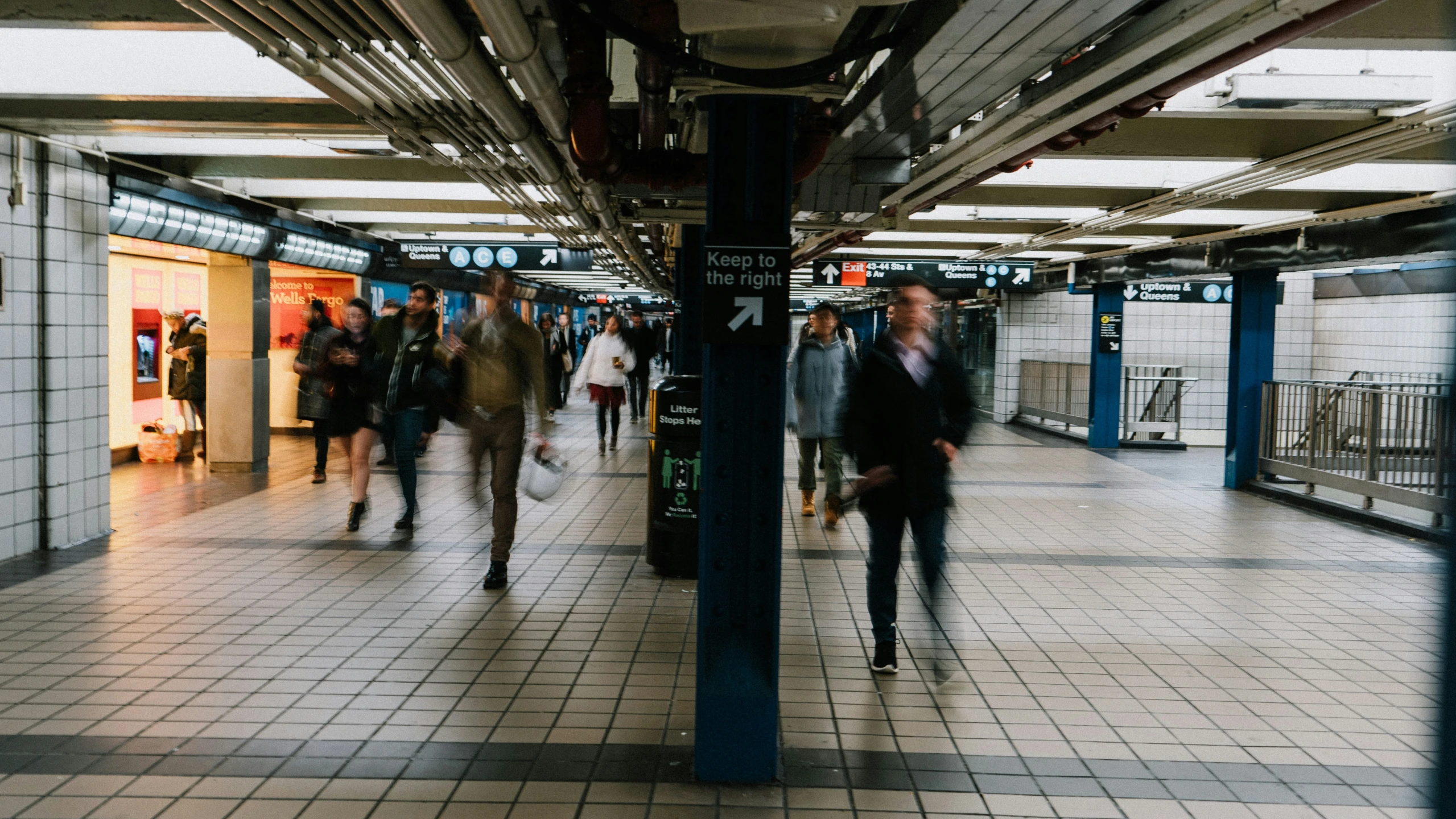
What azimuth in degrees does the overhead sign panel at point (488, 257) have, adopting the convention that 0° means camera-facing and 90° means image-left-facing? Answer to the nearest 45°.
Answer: approximately 0°

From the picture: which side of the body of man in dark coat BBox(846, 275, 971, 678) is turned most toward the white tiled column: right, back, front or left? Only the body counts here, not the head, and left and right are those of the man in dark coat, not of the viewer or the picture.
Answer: right

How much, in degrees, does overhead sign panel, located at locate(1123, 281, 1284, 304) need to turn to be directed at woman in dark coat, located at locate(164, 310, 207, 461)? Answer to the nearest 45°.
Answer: approximately 45° to its right

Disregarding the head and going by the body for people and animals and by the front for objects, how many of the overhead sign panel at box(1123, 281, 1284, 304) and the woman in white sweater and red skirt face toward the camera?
2

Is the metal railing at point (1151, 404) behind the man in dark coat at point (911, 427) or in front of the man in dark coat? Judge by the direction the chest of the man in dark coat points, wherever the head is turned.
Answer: behind

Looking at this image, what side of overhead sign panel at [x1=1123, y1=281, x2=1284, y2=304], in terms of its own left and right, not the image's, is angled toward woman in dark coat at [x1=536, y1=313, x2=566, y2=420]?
right
